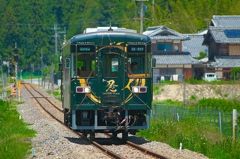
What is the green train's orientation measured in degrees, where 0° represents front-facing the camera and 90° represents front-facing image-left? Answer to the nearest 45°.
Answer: approximately 0°

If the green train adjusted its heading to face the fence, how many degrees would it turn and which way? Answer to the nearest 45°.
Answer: approximately 135° to its left
